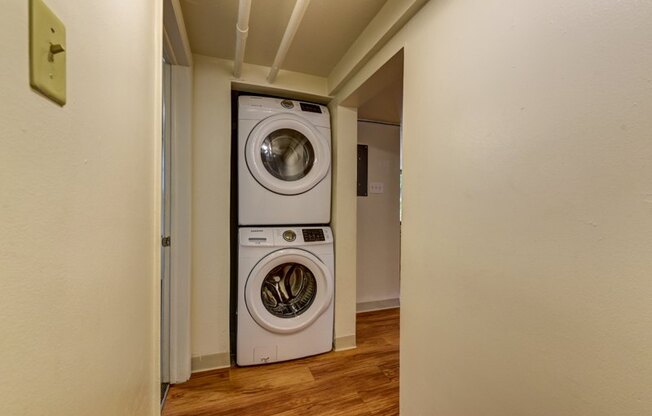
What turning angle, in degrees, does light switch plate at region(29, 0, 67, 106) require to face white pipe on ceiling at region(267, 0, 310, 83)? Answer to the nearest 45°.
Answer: approximately 90° to its left

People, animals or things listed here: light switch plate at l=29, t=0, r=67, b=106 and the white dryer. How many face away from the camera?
0

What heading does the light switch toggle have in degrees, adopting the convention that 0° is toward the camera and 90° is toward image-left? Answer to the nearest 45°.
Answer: approximately 315°

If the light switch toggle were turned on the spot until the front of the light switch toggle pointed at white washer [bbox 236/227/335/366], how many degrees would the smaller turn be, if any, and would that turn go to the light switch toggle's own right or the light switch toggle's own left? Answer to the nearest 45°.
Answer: approximately 90° to the light switch toggle's own left

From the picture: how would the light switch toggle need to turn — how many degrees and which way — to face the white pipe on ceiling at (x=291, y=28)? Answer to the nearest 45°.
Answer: approximately 90° to its left

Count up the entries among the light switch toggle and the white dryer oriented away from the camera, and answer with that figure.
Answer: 0

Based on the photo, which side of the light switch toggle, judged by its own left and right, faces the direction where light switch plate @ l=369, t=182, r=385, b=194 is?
left

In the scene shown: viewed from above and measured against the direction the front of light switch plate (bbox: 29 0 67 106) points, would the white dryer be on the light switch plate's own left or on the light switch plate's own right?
on the light switch plate's own left

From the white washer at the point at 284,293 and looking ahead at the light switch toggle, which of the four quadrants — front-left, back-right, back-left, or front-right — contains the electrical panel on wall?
back-left

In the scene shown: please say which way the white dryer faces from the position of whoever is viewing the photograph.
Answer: facing the viewer and to the right of the viewer

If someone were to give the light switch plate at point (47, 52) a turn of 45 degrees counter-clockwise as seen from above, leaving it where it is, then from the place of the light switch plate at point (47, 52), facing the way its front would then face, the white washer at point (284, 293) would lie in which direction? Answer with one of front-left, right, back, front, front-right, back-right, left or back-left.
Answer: front-left

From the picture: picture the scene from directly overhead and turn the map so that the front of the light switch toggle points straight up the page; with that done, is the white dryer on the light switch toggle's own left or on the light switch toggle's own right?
on the light switch toggle's own left

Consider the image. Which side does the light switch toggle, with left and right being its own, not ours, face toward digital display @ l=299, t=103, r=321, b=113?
left

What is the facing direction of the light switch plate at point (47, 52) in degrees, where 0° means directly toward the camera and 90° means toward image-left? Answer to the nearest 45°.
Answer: approximately 315°
